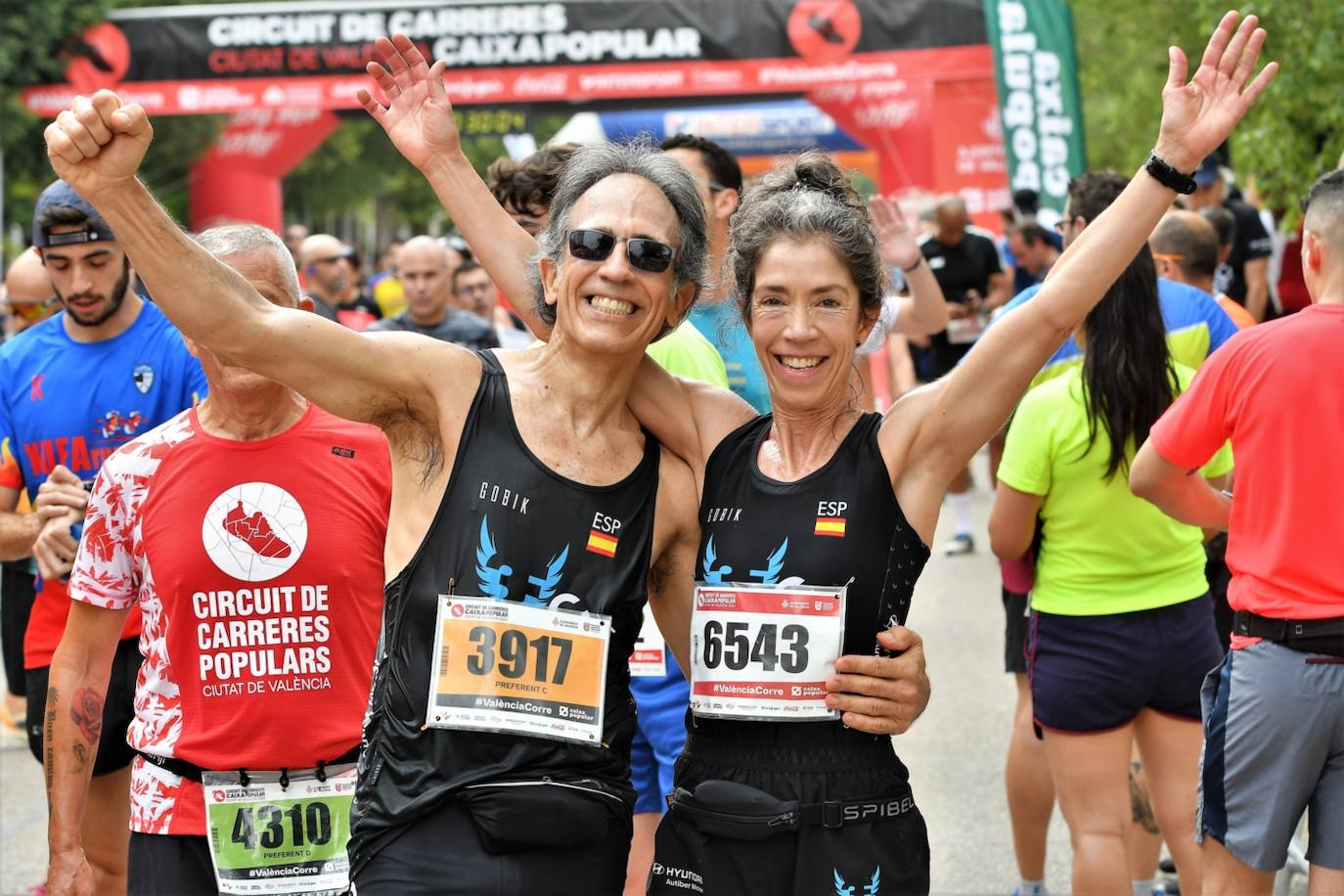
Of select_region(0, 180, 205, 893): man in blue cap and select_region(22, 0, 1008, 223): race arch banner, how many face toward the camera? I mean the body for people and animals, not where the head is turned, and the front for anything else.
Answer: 2

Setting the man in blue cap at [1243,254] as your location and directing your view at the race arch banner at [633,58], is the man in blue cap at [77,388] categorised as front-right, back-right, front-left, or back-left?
back-left

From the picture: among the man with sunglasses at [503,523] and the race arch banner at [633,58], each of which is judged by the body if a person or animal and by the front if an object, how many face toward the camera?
2

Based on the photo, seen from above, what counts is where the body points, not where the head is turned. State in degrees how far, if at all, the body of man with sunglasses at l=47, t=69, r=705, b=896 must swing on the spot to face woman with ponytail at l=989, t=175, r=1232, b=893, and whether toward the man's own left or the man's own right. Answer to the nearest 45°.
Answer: approximately 135° to the man's own left

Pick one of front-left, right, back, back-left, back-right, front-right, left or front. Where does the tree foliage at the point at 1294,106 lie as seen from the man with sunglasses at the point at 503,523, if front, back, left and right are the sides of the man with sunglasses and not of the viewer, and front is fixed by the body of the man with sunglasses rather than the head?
back-left

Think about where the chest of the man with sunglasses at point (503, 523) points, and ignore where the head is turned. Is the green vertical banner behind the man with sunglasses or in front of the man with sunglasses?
behind

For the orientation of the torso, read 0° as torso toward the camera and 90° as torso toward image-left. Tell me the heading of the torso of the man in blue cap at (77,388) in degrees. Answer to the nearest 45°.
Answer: approximately 0°
